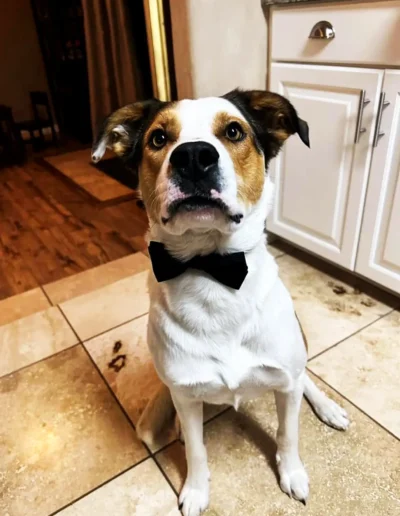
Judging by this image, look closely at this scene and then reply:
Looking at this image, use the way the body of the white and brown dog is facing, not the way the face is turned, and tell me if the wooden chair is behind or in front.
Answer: behind
